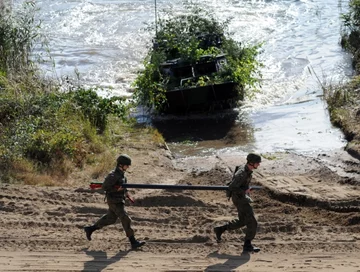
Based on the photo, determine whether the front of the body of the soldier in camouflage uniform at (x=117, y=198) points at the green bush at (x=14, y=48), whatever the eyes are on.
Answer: no

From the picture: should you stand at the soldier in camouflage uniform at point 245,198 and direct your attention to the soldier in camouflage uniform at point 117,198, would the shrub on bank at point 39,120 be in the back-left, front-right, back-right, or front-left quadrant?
front-right

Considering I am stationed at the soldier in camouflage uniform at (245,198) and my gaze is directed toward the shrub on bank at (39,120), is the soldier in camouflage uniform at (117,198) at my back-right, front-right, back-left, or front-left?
front-left

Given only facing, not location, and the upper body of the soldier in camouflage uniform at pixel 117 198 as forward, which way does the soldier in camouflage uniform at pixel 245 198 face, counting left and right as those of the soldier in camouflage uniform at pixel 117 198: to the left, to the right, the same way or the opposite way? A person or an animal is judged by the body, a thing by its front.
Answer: the same way
